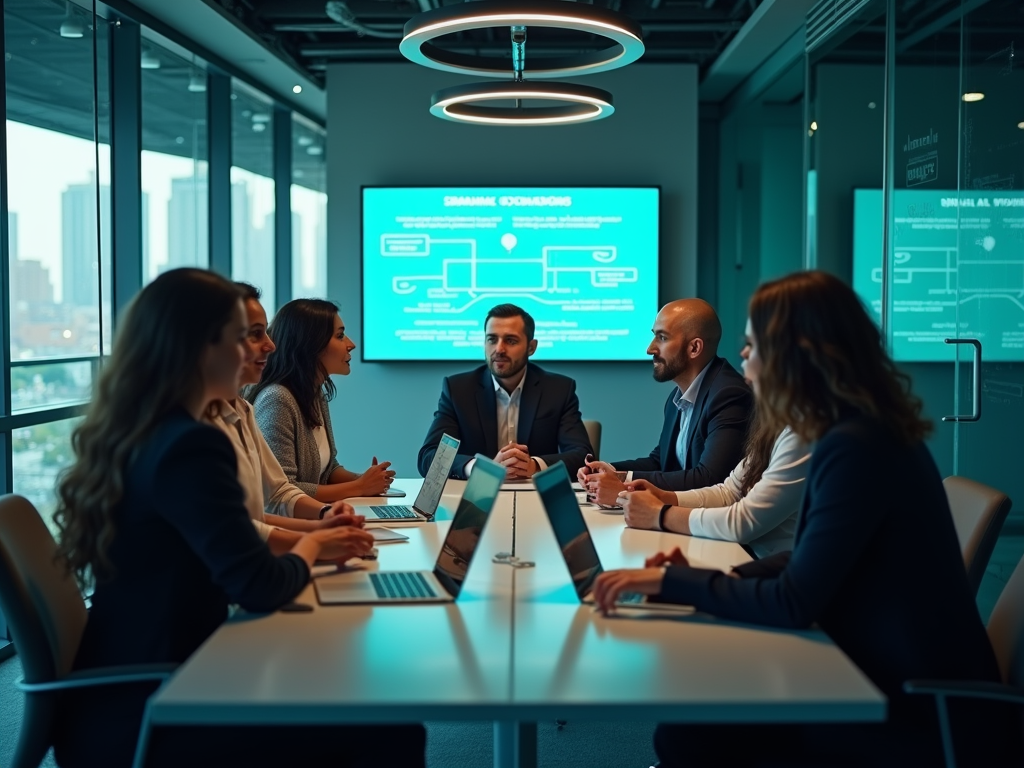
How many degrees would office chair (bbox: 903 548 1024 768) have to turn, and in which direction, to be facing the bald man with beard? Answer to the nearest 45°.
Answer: approximately 45° to its right

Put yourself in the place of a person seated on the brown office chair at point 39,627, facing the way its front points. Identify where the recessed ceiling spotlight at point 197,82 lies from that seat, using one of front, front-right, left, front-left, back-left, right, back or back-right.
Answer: left

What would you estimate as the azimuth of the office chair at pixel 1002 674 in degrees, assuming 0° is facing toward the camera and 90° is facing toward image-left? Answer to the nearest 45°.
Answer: approximately 90°

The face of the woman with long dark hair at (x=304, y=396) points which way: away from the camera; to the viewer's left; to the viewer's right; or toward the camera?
to the viewer's right

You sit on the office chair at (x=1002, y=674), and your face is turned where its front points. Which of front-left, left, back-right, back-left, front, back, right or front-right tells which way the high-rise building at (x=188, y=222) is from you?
front-right

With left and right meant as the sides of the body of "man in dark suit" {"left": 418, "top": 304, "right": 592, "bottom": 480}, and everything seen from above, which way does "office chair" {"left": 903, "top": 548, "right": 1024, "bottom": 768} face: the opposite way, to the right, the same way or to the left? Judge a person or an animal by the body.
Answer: to the right

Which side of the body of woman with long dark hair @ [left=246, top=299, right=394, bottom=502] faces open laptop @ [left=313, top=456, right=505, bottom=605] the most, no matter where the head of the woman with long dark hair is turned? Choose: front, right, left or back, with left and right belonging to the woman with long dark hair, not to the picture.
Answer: right

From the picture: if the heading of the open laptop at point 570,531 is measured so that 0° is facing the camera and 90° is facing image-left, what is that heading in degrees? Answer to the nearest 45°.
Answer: approximately 270°

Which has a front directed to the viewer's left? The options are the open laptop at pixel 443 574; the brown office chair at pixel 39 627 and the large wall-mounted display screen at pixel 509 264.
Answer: the open laptop

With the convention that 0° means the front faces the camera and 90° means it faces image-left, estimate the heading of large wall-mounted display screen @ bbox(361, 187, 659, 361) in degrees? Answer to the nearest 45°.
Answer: approximately 0°

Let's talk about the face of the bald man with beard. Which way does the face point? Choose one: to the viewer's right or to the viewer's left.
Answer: to the viewer's left

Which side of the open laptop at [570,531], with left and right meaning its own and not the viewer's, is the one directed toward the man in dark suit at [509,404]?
left

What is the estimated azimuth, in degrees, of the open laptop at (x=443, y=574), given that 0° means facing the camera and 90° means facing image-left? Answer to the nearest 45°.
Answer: approximately 90°

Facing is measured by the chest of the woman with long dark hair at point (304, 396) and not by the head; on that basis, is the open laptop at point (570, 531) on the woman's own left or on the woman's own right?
on the woman's own right

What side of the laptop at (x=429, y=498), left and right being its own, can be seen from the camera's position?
left
